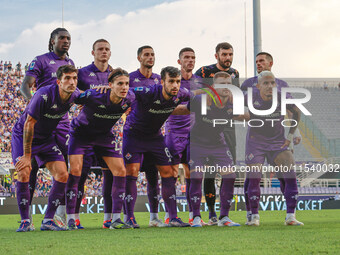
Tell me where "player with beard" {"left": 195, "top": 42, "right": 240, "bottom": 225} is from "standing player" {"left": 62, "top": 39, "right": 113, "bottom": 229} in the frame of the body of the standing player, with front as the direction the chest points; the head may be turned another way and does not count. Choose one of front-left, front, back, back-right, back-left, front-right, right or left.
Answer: front-left

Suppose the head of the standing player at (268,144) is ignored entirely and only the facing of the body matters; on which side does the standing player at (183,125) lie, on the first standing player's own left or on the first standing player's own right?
on the first standing player's own right

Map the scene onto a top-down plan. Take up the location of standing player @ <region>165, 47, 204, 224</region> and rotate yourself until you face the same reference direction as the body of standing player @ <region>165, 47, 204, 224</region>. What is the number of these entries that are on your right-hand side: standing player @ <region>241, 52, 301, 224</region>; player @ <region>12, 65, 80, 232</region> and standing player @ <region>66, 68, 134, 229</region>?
2

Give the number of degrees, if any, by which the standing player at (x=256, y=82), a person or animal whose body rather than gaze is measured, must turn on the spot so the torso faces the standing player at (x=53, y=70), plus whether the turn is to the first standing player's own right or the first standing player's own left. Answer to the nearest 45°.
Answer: approximately 45° to the first standing player's own right

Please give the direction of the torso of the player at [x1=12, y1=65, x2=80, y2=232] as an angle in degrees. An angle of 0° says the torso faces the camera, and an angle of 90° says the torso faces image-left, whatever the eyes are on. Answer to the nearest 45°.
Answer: approximately 315°

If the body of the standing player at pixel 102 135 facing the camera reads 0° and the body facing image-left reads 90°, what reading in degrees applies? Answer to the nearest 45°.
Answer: approximately 315°

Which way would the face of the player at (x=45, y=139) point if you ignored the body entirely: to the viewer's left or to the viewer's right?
to the viewer's right
